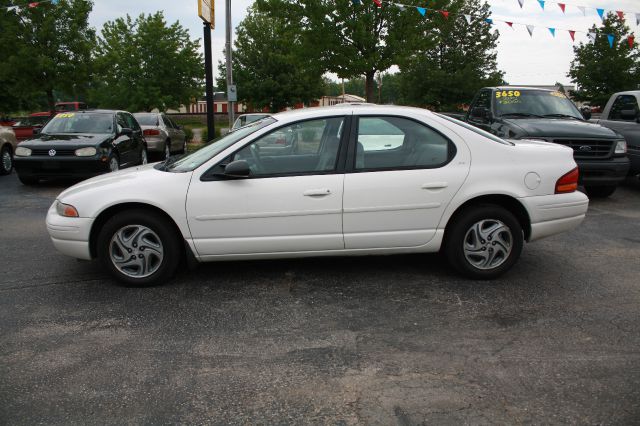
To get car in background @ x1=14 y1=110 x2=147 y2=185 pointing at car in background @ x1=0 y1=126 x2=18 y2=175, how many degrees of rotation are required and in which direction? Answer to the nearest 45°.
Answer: approximately 90° to its right

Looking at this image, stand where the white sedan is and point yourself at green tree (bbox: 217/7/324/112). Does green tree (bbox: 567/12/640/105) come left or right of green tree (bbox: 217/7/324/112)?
right

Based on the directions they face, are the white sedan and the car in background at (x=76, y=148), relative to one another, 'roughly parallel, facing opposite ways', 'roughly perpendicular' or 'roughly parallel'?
roughly perpendicular

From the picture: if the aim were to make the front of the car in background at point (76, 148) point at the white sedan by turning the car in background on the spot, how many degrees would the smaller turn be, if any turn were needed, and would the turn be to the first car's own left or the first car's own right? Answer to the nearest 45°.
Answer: approximately 45° to the first car's own left

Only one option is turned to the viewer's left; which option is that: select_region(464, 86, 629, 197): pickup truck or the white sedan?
the white sedan

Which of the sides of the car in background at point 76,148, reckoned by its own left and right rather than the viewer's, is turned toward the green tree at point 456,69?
back

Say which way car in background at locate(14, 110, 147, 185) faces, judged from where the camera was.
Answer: facing the viewer and to the left of the viewer

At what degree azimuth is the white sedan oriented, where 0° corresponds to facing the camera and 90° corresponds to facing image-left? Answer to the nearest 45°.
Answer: approximately 90°

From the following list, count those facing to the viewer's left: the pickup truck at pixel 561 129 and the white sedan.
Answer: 1

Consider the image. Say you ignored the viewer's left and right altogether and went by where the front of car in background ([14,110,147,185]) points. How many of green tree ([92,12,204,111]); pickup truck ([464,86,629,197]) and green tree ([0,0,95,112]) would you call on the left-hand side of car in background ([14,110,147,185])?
1

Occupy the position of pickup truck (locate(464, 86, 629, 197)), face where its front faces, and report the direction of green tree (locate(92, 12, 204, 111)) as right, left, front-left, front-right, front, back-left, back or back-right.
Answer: back
